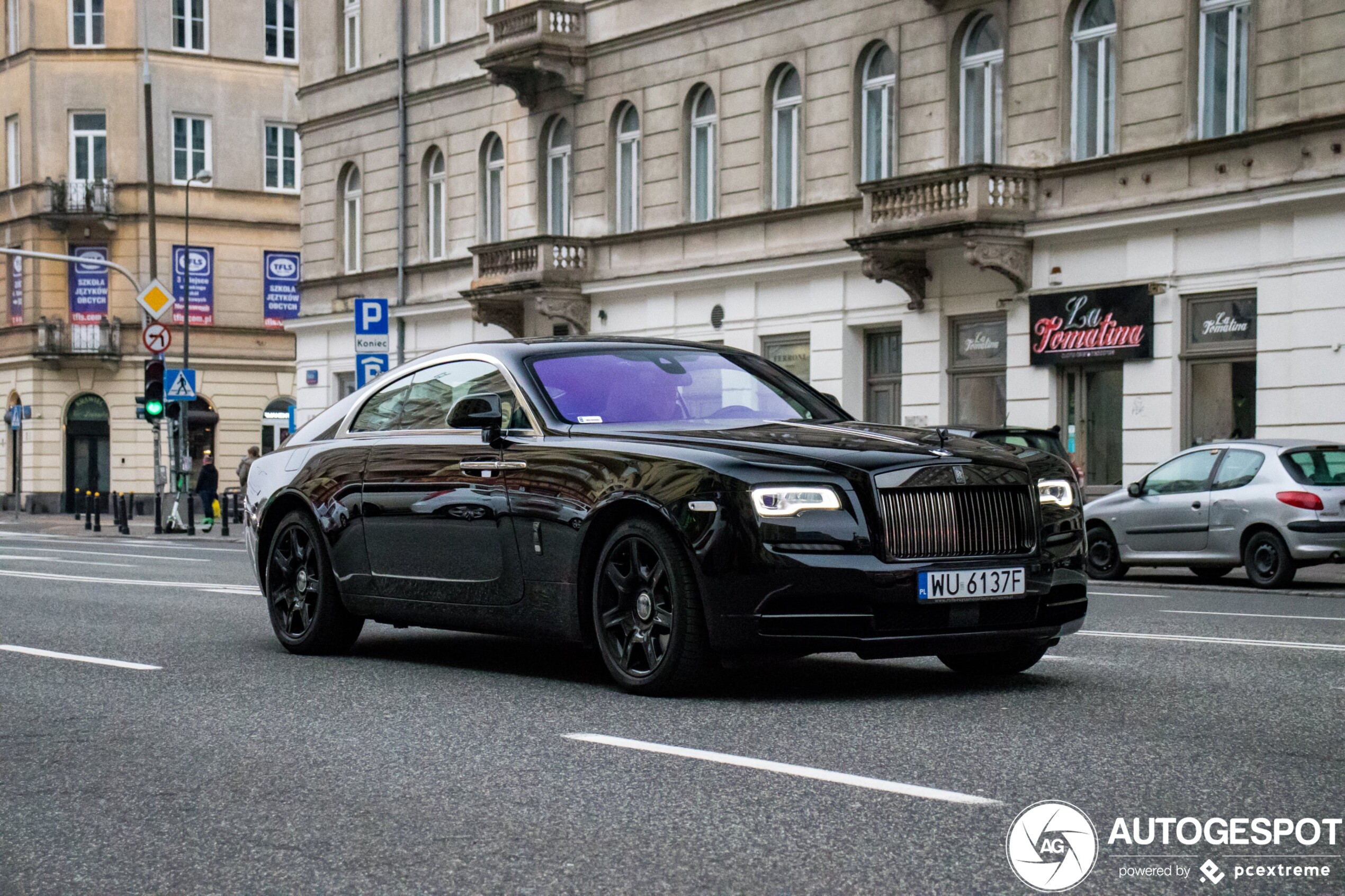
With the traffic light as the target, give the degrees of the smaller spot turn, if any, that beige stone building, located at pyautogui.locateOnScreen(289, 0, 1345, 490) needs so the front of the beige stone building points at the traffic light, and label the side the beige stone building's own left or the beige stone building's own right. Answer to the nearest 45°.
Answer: approximately 45° to the beige stone building's own right

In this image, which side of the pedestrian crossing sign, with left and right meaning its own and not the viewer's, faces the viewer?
front

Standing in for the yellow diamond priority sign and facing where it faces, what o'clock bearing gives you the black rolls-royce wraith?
The black rolls-royce wraith is roughly at 12 o'clock from the yellow diamond priority sign.

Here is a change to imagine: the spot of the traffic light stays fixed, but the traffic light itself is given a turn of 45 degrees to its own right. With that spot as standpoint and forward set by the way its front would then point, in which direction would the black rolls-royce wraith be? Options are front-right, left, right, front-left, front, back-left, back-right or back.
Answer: front-left

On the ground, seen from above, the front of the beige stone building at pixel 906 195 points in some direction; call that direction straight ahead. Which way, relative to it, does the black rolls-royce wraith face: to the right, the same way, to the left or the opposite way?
to the left

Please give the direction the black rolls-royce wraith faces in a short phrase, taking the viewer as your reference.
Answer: facing the viewer and to the right of the viewer

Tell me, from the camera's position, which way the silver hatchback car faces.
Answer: facing away from the viewer and to the left of the viewer

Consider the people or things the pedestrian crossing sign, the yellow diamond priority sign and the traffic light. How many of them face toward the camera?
3

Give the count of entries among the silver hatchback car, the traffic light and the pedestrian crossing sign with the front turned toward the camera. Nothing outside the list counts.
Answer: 2

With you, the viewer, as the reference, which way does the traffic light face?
facing the viewer
